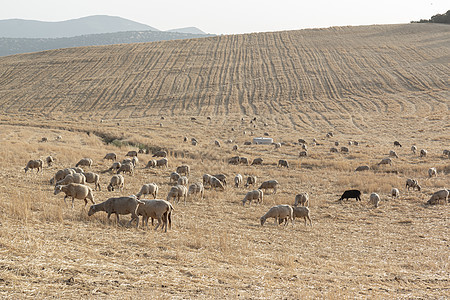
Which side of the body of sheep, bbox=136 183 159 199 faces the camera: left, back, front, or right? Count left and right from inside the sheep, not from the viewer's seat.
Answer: left

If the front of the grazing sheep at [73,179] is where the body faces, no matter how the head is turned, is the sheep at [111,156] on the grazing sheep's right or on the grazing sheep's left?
on the grazing sheep's right

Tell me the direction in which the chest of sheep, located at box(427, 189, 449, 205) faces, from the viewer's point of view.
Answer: to the viewer's left

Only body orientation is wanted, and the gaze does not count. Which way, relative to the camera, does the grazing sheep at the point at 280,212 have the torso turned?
to the viewer's left

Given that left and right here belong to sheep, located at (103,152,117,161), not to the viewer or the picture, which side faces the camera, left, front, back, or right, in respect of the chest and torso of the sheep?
left

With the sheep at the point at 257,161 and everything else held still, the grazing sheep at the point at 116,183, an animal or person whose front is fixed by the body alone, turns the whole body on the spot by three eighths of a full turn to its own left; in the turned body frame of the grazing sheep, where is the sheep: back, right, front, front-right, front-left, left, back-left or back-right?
front-left

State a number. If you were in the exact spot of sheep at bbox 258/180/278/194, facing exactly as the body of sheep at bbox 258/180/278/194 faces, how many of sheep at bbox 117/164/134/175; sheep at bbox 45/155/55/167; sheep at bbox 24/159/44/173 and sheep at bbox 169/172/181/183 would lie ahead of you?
4

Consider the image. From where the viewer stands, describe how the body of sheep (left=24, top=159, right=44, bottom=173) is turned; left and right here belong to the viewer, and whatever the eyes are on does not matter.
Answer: facing to the left of the viewer

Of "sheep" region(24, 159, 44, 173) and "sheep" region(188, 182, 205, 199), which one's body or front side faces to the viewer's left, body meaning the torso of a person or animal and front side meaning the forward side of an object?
"sheep" region(24, 159, 44, 173)

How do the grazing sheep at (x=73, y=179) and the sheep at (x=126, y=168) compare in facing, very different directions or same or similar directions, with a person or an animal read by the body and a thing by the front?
same or similar directions

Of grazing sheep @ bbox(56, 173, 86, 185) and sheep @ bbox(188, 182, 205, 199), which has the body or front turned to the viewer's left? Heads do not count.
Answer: the grazing sheep

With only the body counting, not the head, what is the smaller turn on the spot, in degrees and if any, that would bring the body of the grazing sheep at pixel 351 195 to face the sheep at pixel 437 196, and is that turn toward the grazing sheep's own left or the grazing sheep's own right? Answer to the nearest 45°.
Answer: approximately 180°

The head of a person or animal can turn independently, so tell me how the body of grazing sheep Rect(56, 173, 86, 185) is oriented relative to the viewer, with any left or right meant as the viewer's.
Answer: facing to the left of the viewer

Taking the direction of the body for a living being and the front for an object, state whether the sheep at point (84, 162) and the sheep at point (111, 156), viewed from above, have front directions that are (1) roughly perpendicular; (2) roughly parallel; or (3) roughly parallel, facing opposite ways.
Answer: roughly parallel

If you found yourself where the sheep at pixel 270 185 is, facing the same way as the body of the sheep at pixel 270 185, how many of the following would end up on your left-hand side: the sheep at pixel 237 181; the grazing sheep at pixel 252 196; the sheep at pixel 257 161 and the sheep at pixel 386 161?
1

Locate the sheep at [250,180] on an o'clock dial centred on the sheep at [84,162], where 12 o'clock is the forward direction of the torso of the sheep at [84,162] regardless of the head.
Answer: the sheep at [250,180] is roughly at 7 o'clock from the sheep at [84,162].

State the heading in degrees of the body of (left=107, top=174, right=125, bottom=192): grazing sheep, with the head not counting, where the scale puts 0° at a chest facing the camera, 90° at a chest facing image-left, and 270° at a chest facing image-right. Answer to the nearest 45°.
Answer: approximately 45°
